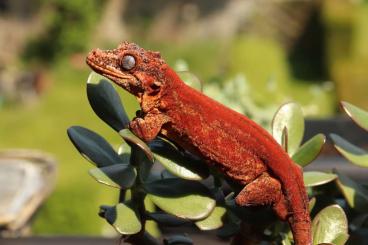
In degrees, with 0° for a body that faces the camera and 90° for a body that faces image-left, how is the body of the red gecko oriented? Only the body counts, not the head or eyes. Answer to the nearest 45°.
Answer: approximately 90°
